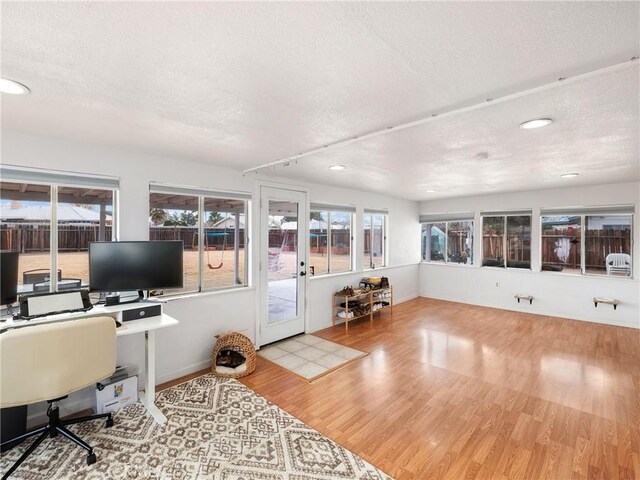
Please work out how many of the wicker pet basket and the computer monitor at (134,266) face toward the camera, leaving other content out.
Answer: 2

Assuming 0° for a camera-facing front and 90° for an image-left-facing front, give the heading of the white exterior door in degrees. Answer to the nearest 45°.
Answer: approximately 315°

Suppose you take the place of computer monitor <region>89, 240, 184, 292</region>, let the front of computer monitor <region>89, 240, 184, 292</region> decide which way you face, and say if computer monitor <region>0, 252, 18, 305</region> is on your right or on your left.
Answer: on your right

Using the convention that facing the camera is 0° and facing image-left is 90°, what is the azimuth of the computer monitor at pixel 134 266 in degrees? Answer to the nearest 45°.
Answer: approximately 0°

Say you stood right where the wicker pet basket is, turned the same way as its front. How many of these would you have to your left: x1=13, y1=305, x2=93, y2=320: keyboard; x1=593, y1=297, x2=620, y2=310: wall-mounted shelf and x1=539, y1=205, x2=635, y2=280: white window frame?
2

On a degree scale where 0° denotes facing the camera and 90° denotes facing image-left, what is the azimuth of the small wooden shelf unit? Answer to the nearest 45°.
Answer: approximately 315°

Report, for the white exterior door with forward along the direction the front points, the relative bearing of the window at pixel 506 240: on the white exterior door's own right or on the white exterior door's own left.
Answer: on the white exterior door's own left

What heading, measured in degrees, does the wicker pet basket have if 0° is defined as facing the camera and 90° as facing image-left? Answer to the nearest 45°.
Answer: approximately 0°
